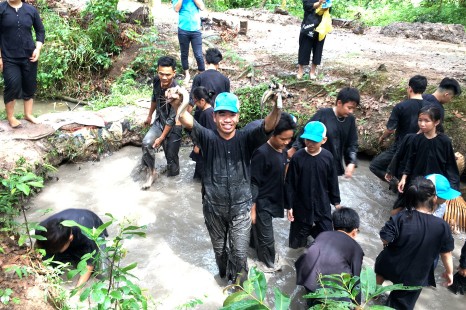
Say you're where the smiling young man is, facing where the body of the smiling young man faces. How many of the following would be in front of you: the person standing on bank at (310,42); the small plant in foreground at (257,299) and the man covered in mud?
1

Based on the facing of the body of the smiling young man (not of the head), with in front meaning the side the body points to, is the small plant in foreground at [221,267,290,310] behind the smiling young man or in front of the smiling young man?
in front

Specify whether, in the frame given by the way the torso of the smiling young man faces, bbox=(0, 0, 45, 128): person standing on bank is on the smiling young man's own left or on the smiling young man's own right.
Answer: on the smiling young man's own right

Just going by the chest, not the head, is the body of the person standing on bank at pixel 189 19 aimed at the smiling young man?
yes

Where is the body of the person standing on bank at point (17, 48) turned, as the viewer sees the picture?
toward the camera

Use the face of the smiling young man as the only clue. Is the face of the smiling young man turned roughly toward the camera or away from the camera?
toward the camera

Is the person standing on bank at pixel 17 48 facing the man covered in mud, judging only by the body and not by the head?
no

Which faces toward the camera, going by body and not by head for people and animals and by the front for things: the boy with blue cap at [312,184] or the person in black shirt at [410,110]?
the boy with blue cap

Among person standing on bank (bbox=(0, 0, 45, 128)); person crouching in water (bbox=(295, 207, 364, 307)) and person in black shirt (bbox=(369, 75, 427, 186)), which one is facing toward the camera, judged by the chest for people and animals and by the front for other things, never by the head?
person standing on bank (bbox=(0, 0, 45, 128))

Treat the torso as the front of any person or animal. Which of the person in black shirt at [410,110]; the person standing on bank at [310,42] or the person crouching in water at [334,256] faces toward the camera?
the person standing on bank at [310,42]

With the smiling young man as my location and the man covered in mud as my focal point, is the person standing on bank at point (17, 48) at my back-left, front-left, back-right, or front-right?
front-left

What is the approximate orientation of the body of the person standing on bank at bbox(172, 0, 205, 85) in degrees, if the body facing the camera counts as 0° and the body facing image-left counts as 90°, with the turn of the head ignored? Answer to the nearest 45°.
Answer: approximately 0°

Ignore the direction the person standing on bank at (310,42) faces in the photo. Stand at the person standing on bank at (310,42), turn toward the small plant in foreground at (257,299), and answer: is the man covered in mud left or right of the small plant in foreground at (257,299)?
right

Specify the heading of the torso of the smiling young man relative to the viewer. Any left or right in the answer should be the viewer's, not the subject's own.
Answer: facing the viewer

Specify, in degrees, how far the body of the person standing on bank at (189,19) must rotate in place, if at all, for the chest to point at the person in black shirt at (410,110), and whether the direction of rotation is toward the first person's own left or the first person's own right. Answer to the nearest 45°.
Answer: approximately 45° to the first person's own left

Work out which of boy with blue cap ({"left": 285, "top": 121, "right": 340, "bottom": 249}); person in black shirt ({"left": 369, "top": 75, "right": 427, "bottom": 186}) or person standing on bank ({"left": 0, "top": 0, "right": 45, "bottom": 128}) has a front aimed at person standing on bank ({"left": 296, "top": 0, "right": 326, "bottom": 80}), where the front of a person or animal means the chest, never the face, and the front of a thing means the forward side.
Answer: person in black shirt ({"left": 369, "top": 75, "right": 427, "bottom": 186})

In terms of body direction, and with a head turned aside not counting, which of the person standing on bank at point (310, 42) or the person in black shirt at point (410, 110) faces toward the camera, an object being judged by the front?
the person standing on bank at point (310, 42)

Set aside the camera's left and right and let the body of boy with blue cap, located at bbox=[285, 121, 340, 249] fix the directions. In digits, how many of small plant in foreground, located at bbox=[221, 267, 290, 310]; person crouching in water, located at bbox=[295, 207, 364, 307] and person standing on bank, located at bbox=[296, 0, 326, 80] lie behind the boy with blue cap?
1

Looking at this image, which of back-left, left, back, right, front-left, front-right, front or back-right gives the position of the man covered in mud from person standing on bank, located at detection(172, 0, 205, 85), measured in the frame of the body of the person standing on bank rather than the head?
front

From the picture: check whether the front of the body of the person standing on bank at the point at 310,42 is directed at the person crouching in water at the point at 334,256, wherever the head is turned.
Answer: yes

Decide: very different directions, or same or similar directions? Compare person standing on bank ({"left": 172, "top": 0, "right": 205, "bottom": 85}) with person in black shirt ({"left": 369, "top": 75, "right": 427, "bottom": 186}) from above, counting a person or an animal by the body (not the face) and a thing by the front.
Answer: very different directions
